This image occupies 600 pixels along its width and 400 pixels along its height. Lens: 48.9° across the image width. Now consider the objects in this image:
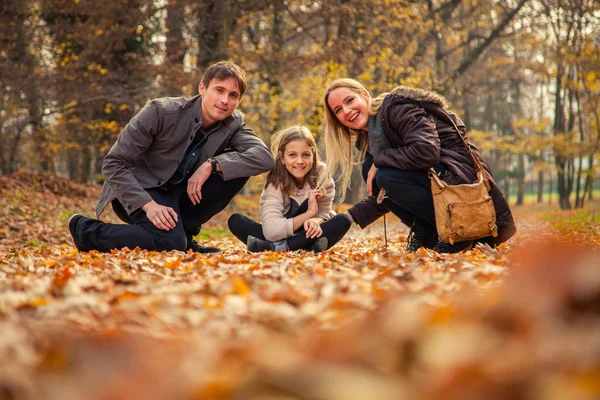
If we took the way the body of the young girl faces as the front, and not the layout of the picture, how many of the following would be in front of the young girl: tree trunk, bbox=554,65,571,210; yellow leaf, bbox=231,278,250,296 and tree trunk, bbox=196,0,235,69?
1

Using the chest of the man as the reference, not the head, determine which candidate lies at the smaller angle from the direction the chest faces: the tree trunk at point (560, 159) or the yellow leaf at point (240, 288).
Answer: the yellow leaf

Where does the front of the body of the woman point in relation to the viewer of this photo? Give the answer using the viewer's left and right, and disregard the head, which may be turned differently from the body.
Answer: facing to the left of the viewer

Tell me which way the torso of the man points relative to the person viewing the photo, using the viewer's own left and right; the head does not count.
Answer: facing the viewer and to the right of the viewer

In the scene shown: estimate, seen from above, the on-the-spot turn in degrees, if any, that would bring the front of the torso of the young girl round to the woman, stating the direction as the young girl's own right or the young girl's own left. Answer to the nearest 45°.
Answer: approximately 45° to the young girl's own left

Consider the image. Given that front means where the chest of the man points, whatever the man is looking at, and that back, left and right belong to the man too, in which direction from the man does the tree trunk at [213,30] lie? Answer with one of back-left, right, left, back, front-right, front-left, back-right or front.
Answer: back-left

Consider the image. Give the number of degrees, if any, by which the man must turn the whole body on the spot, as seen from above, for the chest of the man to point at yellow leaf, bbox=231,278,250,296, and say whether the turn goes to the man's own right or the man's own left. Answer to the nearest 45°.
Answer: approximately 45° to the man's own right

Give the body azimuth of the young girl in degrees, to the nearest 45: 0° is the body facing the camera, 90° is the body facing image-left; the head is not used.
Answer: approximately 0°

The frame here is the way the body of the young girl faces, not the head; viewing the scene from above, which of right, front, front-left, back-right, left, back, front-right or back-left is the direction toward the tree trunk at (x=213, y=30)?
back
